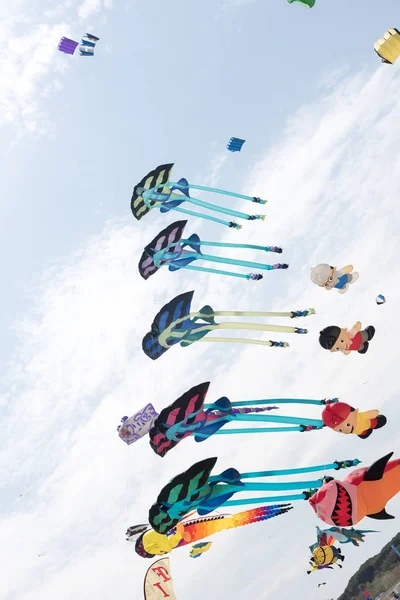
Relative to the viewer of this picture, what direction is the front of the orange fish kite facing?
facing to the left of the viewer

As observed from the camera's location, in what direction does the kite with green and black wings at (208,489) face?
facing to the left of the viewer

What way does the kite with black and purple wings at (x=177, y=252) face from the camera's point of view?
to the viewer's left

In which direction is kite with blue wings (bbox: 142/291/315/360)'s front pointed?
to the viewer's left

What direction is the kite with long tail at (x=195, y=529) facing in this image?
to the viewer's left
